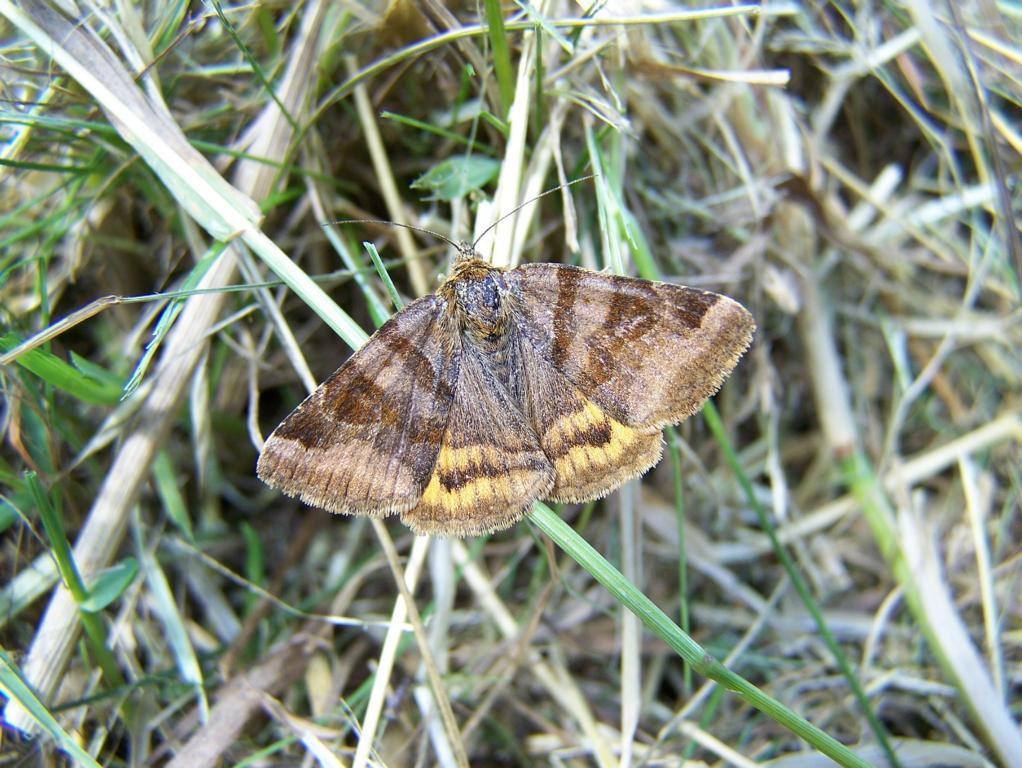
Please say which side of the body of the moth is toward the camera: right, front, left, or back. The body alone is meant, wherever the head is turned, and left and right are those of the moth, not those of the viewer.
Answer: back
